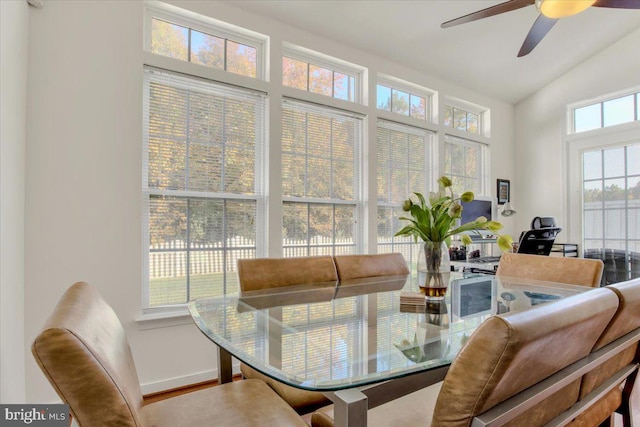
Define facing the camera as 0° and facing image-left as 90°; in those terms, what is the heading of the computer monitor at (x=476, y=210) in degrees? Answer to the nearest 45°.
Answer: approximately 315°

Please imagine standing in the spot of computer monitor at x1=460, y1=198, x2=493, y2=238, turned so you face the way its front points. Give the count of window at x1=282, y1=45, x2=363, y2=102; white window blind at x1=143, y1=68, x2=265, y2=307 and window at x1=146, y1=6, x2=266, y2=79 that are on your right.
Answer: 3

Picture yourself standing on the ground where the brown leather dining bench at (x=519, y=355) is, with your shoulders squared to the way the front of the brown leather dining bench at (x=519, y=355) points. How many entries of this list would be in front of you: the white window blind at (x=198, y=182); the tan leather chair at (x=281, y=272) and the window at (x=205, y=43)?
3

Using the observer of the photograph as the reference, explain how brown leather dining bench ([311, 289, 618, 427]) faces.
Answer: facing away from the viewer and to the left of the viewer

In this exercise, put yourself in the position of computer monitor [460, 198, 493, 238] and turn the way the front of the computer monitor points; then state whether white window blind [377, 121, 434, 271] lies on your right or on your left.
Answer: on your right

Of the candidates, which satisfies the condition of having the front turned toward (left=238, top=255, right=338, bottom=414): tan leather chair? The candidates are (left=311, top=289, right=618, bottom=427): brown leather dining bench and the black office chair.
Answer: (left=311, top=289, right=618, bottom=427): brown leather dining bench

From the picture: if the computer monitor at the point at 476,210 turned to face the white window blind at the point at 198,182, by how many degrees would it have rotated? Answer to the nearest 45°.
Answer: approximately 90° to its right

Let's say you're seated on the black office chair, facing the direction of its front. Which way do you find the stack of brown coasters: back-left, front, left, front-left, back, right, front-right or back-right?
back-left
